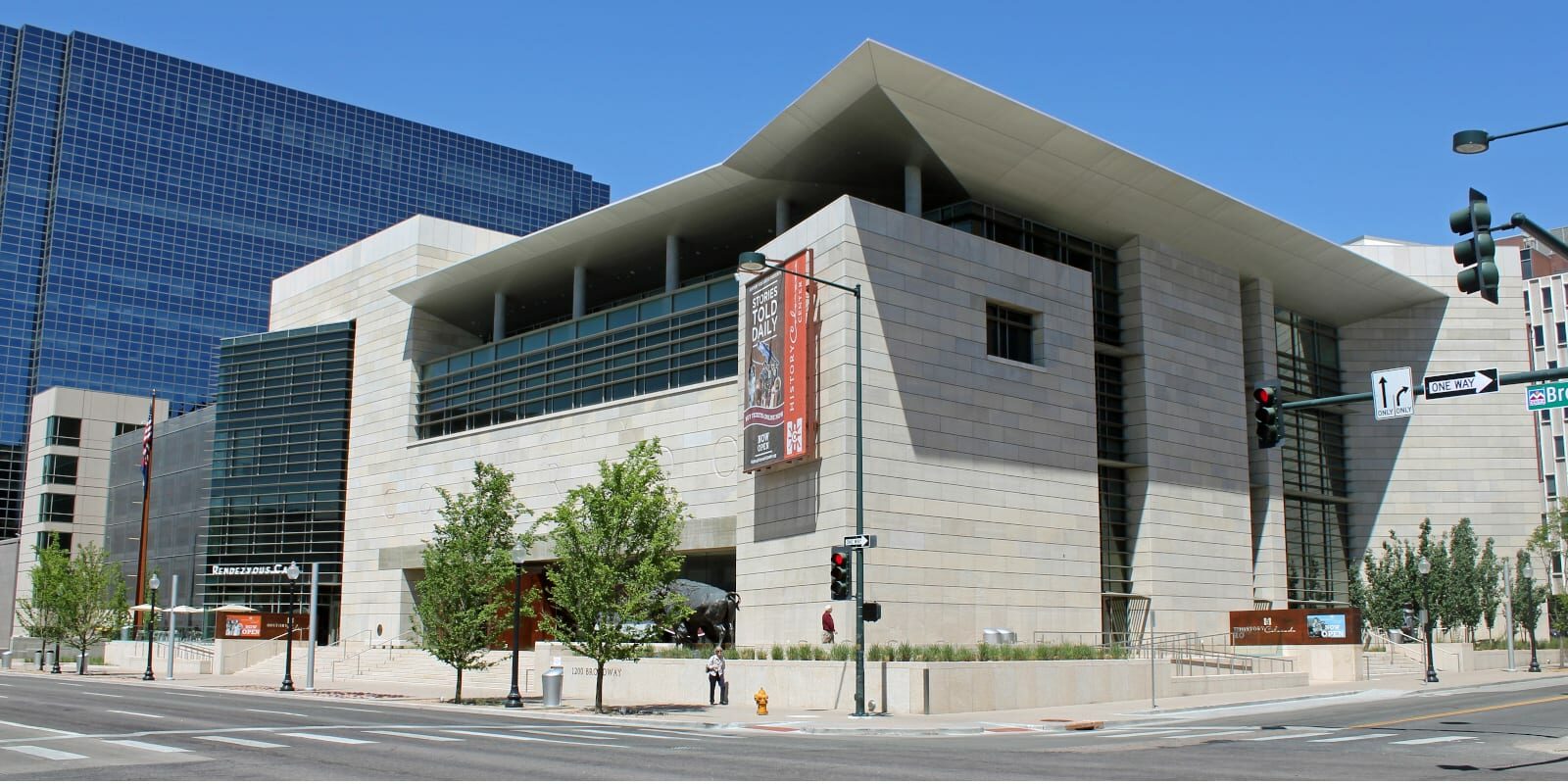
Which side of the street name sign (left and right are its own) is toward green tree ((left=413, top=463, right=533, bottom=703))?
right

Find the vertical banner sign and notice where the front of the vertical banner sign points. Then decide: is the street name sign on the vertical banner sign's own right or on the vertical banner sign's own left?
on the vertical banner sign's own left

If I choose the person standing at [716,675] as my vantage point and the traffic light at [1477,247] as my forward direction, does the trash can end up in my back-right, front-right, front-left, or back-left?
back-right

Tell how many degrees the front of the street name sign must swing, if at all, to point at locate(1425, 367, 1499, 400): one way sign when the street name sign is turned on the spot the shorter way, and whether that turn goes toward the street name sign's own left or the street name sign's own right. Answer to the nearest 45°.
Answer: approximately 90° to the street name sign's own right

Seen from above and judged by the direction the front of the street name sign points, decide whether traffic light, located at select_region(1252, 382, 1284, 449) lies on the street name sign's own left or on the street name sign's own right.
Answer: on the street name sign's own right

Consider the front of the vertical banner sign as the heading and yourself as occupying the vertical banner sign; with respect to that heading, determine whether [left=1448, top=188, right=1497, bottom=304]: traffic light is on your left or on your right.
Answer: on your left

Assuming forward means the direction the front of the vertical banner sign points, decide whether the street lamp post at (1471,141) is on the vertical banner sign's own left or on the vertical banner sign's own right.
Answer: on the vertical banner sign's own left

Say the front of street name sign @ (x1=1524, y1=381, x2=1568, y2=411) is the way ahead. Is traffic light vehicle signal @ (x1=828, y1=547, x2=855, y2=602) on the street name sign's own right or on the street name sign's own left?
on the street name sign's own right

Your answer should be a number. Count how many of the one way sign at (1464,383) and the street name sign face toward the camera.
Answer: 2
